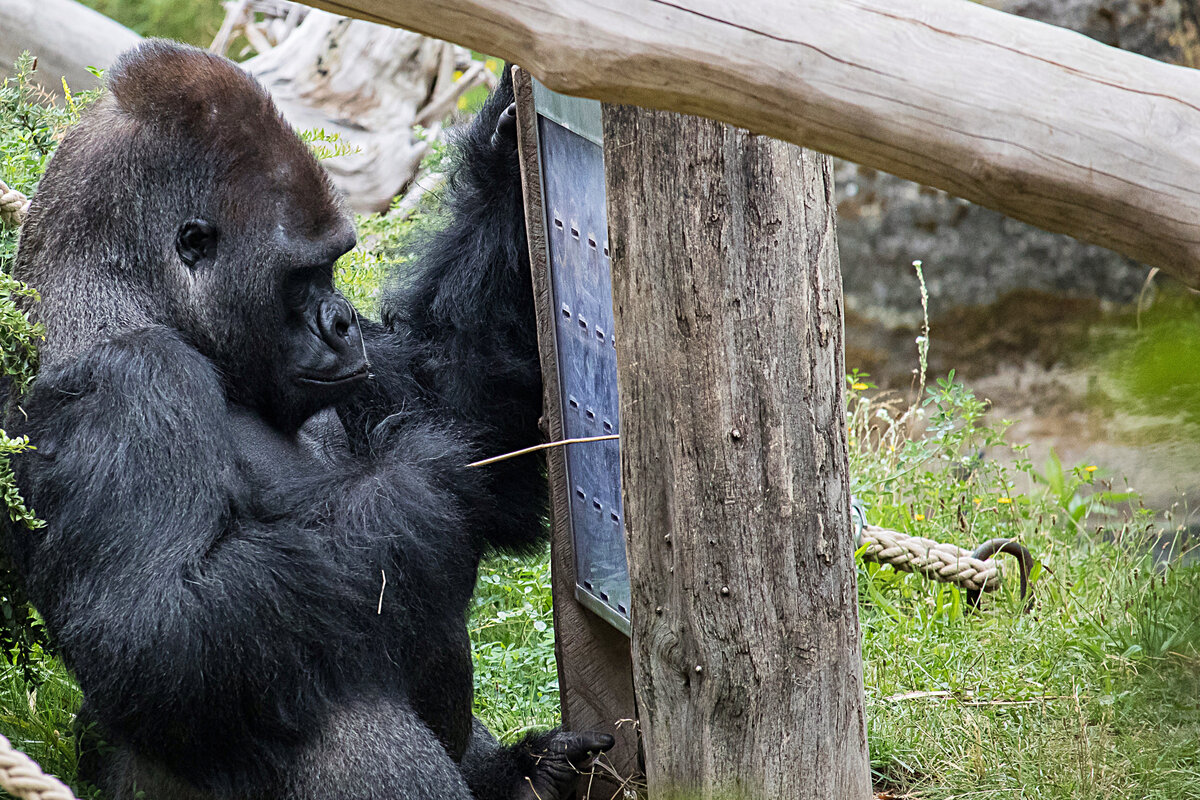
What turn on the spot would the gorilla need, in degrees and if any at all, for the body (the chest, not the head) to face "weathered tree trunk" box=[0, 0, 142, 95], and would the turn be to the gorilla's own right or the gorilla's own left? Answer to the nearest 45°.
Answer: approximately 90° to the gorilla's own left

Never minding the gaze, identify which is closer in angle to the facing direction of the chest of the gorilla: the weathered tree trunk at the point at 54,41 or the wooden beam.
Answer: the wooden beam

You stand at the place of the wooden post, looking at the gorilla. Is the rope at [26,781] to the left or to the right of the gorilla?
left

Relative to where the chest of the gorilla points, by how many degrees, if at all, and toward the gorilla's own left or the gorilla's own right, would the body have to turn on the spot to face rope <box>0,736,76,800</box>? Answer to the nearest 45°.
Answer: approximately 90° to the gorilla's own right

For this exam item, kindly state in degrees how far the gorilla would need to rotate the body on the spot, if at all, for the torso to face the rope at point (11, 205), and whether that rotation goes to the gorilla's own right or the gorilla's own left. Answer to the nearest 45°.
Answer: approximately 135° to the gorilla's own left

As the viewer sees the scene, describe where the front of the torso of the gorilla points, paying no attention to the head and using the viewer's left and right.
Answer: facing to the right of the viewer

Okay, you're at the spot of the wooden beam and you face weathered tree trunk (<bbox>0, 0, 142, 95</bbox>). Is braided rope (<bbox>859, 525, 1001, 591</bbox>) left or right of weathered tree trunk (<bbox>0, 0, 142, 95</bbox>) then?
right

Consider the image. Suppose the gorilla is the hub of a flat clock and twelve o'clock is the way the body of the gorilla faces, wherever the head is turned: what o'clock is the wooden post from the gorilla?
The wooden post is roughly at 1 o'clock from the gorilla.

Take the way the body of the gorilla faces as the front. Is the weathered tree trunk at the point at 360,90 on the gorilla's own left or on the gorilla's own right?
on the gorilla's own left
